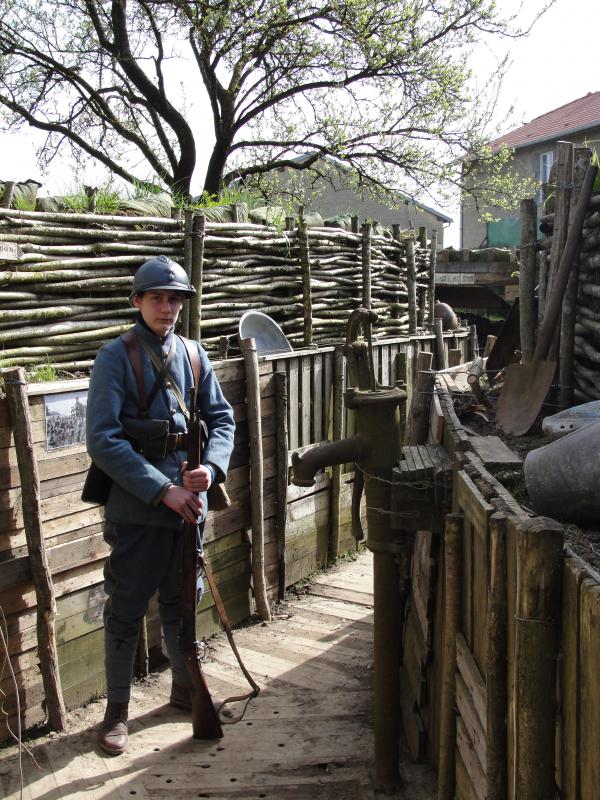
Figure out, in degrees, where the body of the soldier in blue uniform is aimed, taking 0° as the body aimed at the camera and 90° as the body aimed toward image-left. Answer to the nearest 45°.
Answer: approximately 315°

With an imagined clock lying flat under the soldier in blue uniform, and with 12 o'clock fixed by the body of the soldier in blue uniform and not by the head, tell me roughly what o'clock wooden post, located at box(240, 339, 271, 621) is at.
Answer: The wooden post is roughly at 8 o'clock from the soldier in blue uniform.

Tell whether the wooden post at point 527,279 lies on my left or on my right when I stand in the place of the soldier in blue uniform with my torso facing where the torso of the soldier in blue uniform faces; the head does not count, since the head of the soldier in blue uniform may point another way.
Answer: on my left

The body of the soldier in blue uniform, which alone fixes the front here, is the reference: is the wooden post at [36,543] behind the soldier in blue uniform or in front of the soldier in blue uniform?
behind

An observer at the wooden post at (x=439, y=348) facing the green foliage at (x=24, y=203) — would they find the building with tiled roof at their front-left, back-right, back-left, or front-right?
back-right

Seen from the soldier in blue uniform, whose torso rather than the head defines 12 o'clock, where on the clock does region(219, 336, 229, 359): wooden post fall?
The wooden post is roughly at 8 o'clock from the soldier in blue uniform.
